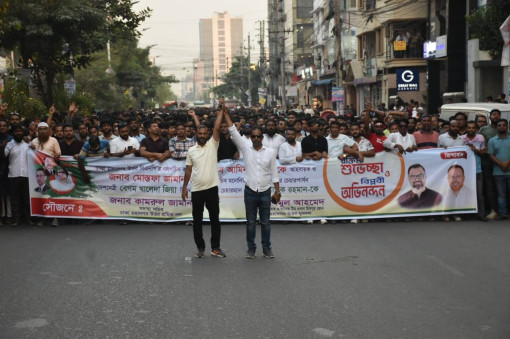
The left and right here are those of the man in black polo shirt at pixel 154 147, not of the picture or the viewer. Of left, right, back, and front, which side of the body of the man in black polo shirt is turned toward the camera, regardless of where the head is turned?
front

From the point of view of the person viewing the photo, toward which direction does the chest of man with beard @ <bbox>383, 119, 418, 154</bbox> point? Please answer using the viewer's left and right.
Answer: facing the viewer

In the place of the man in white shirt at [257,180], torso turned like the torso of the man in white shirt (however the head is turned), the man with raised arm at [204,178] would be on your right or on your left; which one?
on your right

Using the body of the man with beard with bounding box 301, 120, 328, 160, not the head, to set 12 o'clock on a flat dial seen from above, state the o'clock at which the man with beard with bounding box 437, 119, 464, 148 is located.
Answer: the man with beard with bounding box 437, 119, 464, 148 is roughly at 9 o'clock from the man with beard with bounding box 301, 120, 328, 160.

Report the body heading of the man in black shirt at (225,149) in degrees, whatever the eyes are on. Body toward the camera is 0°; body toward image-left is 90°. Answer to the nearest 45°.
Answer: approximately 0°

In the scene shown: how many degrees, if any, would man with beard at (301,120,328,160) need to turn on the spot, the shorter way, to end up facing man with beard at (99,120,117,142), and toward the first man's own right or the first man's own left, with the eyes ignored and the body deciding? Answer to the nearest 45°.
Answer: approximately 90° to the first man's own right

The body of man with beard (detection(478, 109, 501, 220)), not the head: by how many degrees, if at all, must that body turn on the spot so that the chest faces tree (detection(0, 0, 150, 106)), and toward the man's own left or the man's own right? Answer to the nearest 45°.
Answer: approximately 135° to the man's own right

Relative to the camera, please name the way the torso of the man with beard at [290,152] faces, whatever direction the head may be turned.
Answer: toward the camera

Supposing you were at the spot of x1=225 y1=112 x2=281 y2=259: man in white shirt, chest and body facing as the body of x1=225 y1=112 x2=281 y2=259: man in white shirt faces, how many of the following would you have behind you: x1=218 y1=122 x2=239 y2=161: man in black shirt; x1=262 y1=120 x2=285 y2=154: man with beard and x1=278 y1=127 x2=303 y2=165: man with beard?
3

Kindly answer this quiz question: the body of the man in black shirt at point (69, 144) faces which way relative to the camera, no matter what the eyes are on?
toward the camera

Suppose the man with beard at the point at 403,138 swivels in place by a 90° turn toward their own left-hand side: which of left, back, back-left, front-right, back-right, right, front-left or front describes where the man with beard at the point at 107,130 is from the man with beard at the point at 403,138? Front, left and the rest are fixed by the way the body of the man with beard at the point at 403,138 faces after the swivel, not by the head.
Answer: back
